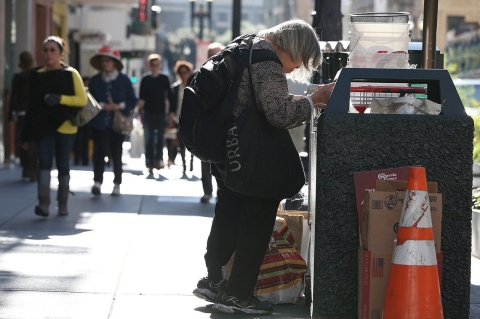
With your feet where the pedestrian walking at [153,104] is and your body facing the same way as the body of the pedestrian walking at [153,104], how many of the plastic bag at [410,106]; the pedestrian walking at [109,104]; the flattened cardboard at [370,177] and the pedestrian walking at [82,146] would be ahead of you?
3

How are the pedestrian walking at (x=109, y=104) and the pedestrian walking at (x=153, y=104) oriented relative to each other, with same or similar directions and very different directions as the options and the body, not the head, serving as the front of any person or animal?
same or similar directions

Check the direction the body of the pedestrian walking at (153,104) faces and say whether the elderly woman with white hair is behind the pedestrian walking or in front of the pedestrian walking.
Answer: in front

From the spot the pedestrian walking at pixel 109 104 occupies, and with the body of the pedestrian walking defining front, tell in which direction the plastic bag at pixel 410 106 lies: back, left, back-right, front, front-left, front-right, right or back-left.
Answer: front

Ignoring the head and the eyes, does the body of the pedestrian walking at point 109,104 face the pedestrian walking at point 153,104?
no

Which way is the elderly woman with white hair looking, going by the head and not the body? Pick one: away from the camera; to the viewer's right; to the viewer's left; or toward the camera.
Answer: to the viewer's right

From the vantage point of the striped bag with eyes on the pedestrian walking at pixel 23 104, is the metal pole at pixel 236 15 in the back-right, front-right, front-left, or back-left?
front-right

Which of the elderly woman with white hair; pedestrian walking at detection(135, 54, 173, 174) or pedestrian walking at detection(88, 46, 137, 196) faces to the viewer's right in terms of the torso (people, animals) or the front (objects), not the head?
the elderly woman with white hair

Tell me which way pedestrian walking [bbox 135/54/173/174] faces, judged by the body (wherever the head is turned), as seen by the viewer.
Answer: toward the camera

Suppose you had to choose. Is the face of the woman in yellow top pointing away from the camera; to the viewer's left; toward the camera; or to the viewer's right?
toward the camera

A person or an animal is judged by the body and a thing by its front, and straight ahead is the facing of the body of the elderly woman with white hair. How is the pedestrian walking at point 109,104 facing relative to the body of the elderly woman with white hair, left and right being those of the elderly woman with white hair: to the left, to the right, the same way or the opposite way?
to the right

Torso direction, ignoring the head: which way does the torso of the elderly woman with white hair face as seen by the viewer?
to the viewer's right

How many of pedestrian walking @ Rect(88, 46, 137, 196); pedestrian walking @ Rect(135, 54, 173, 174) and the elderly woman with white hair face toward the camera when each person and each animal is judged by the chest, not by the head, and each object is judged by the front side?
2

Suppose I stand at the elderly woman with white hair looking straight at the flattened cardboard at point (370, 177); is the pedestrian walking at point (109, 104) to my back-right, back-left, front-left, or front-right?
back-left

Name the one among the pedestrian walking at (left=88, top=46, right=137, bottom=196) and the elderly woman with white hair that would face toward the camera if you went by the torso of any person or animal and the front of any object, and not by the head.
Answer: the pedestrian walking

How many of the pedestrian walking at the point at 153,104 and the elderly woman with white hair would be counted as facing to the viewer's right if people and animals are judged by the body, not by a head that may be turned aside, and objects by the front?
1

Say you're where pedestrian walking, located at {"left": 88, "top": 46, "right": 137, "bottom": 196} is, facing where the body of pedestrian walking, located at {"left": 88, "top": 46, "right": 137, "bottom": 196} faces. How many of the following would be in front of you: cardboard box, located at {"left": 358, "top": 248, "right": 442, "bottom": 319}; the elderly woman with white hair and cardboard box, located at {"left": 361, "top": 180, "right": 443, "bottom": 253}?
3

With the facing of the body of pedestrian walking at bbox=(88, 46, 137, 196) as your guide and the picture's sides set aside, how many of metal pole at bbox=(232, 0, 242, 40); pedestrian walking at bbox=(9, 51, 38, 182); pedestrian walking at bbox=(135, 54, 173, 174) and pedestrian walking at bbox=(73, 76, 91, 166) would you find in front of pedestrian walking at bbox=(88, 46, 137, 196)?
0

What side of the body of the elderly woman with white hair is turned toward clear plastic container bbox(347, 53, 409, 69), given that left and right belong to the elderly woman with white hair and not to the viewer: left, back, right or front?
front

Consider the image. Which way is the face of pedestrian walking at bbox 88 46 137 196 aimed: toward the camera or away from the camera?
toward the camera
